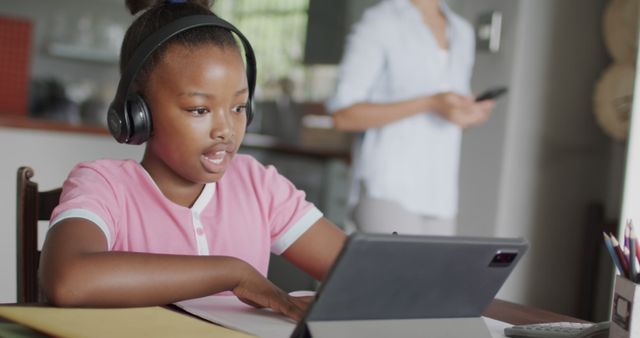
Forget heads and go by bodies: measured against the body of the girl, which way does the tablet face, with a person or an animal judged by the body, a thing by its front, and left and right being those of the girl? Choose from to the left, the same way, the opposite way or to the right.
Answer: the opposite way

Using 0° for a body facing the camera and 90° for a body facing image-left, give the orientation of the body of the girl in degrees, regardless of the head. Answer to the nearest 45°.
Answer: approximately 315°

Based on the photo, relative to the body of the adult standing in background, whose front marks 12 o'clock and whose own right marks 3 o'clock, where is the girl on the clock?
The girl is roughly at 2 o'clock from the adult standing in background.

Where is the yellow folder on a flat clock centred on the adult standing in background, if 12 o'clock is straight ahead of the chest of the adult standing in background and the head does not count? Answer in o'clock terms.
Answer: The yellow folder is roughly at 2 o'clock from the adult standing in background.

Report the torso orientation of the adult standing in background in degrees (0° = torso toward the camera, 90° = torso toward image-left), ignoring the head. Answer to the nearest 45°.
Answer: approximately 315°

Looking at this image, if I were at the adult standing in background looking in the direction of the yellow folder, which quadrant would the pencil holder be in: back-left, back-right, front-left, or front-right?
front-left

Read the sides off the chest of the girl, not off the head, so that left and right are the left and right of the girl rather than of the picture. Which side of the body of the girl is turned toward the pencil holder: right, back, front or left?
front

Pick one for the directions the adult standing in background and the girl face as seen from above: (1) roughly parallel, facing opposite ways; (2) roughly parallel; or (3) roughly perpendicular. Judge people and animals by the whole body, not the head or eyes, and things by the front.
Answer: roughly parallel

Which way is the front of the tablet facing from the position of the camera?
facing away from the viewer and to the left of the viewer

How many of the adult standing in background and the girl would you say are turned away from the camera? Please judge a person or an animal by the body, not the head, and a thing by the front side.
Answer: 0

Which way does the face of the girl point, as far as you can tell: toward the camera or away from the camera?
toward the camera

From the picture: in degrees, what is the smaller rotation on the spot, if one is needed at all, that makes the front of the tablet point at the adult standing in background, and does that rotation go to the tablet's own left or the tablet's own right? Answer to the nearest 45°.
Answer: approximately 45° to the tablet's own right
